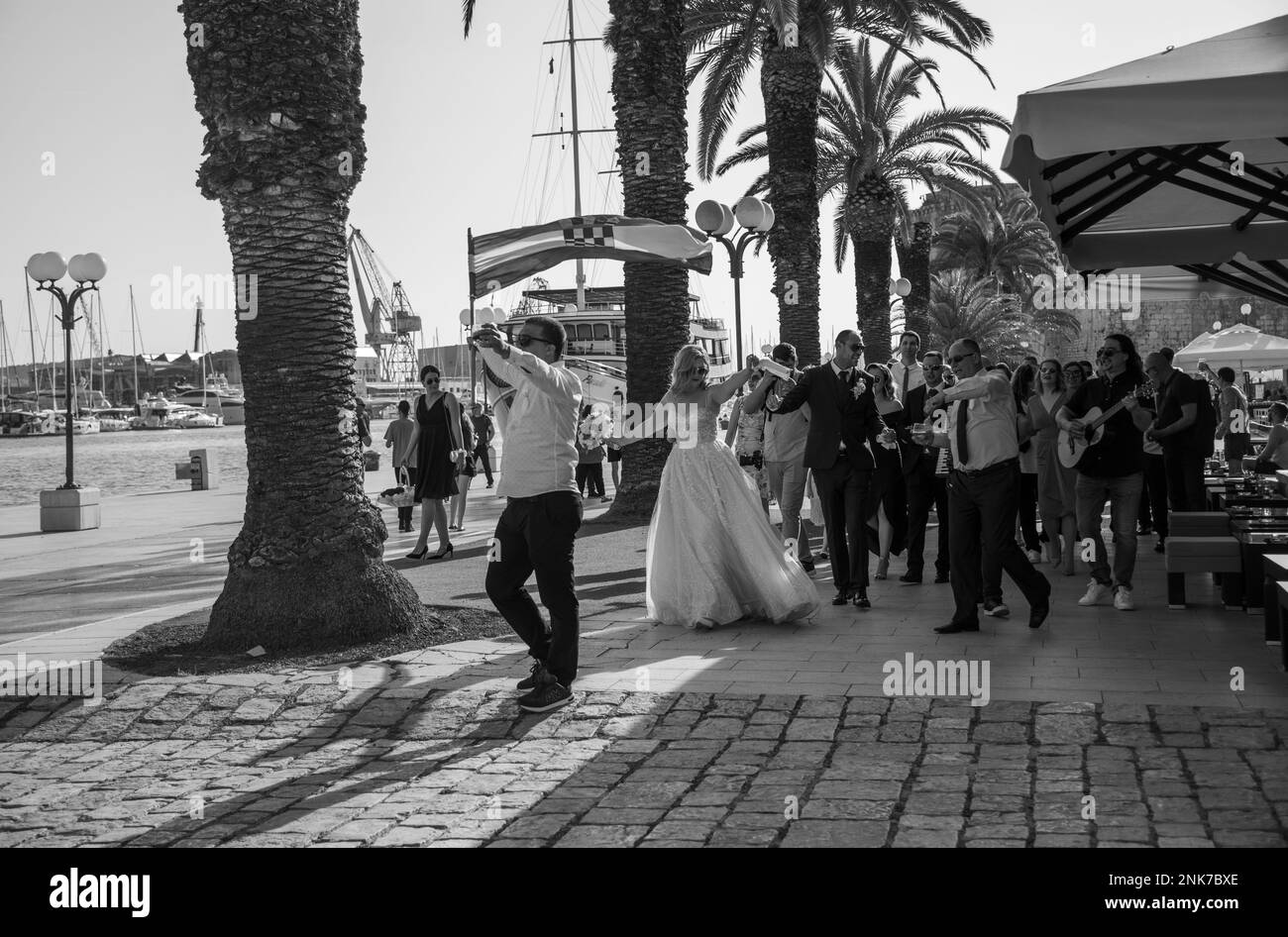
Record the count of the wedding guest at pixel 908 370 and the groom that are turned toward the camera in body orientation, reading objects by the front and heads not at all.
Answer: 2

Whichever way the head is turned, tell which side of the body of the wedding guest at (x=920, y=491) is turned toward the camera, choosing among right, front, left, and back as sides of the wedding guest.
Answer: front

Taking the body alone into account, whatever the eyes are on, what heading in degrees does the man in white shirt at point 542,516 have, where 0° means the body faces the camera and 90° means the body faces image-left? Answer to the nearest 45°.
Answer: approximately 90°

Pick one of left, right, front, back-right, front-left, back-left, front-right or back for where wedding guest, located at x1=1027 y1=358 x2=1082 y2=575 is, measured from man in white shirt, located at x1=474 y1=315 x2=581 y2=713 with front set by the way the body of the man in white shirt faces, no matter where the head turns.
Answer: back-right

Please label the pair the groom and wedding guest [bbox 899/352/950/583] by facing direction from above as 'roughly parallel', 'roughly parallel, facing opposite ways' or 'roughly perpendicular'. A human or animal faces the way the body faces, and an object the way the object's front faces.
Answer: roughly parallel

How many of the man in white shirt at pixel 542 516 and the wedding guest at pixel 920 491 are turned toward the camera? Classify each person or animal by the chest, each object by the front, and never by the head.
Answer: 1

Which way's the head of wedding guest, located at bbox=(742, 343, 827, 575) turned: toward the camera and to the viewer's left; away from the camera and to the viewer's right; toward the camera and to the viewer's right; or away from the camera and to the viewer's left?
toward the camera and to the viewer's left

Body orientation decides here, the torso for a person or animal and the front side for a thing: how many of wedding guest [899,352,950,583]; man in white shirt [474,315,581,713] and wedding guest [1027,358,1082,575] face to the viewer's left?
1

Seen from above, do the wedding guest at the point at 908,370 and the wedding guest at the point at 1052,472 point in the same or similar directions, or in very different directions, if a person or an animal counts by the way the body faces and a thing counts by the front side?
same or similar directions

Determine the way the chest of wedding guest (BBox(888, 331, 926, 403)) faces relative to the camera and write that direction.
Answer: toward the camera
